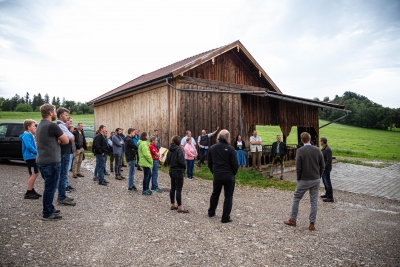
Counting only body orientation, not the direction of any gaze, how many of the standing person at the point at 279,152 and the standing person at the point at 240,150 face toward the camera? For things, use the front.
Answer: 2

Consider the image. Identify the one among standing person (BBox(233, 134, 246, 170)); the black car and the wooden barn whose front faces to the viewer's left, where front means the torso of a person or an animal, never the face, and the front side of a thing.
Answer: the black car

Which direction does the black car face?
to the viewer's left

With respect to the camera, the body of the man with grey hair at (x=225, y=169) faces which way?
away from the camera

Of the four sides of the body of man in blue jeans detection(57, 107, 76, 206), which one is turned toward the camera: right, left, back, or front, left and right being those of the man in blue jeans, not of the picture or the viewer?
right

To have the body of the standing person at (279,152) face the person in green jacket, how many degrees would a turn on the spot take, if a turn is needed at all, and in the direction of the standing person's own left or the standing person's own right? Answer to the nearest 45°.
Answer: approximately 45° to the standing person's own right

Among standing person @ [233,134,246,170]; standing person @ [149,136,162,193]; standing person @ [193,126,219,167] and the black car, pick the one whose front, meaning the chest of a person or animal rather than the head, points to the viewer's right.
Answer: standing person @ [149,136,162,193]

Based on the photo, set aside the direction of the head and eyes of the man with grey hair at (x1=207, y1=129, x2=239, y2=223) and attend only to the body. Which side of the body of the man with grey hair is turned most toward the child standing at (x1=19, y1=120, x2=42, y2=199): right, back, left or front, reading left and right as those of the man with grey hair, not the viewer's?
left

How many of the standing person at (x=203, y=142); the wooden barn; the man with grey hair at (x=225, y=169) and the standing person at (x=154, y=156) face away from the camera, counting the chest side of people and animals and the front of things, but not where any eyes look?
1

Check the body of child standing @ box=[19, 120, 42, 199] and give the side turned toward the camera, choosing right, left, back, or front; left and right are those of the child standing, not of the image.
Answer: right

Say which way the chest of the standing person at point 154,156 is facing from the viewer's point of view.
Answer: to the viewer's right

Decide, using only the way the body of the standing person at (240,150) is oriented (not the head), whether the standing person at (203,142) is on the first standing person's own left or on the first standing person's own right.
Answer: on the first standing person's own right

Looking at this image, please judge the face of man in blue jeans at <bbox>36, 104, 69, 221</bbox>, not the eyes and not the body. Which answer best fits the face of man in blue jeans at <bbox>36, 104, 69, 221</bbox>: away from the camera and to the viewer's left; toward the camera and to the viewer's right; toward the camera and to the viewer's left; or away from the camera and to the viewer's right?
away from the camera and to the viewer's right

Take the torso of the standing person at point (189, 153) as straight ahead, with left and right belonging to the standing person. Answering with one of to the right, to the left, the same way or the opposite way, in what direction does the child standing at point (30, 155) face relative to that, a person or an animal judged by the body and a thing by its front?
to the left
